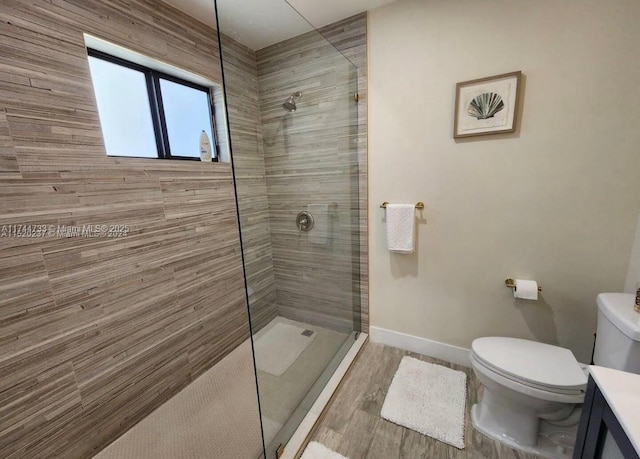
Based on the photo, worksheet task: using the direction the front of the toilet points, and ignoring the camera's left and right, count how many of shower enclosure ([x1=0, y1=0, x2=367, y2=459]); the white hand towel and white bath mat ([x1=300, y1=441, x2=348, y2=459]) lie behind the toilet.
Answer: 0

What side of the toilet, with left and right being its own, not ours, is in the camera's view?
left

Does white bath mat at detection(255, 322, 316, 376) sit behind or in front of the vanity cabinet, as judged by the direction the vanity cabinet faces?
in front

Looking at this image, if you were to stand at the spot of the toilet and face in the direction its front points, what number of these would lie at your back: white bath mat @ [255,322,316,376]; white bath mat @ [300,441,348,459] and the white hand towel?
0

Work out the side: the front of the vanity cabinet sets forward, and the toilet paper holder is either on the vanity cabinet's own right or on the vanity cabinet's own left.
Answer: on the vanity cabinet's own right

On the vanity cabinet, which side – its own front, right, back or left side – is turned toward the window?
front

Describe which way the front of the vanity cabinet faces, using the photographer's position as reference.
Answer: facing to the left of the viewer

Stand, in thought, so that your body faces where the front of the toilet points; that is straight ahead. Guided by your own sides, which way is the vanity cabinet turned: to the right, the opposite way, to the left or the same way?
the same way

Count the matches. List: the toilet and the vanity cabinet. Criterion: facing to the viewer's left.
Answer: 2

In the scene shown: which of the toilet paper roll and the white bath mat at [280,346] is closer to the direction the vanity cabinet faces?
the white bath mat

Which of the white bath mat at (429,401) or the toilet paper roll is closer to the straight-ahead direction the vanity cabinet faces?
the white bath mat

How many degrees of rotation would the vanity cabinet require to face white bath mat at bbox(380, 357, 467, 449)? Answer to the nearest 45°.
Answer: approximately 45° to its right
